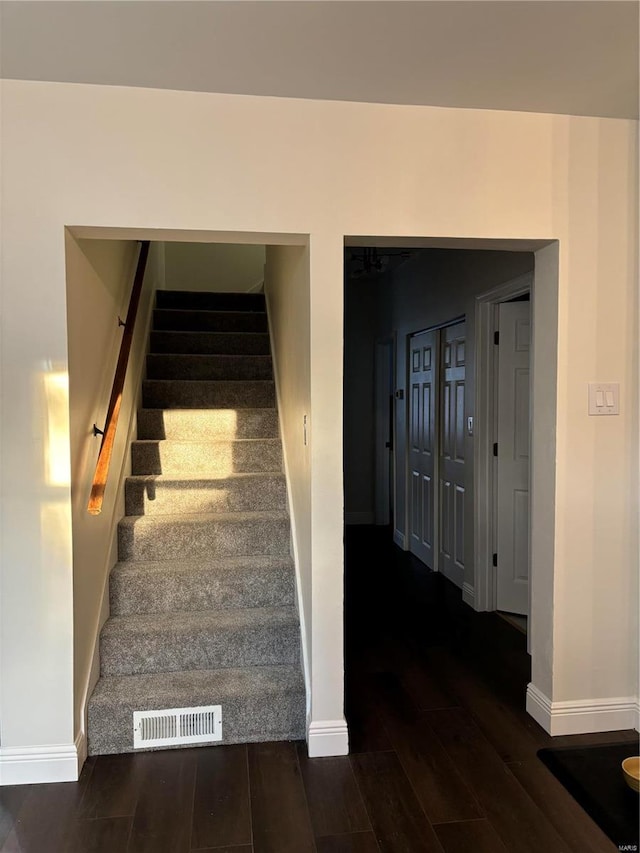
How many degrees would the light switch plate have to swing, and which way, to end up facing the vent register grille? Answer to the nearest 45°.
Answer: approximately 45° to its right

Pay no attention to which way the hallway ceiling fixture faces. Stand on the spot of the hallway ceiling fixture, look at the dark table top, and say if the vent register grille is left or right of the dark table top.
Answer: right

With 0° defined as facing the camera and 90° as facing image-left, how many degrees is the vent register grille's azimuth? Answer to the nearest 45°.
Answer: approximately 0°

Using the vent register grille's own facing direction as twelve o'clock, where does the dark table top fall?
The dark table top is roughly at 10 o'clock from the vent register grille.

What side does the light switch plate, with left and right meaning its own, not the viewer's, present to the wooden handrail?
right

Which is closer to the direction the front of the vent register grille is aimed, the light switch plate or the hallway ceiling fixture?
the light switch plate

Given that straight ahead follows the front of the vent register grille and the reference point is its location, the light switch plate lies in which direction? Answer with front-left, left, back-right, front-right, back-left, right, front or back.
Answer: left

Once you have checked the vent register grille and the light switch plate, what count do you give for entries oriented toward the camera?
2

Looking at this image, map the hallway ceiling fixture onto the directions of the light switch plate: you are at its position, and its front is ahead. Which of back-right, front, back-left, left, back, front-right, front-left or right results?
back-right

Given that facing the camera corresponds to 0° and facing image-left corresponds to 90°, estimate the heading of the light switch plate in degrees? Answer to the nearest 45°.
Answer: approximately 0°
